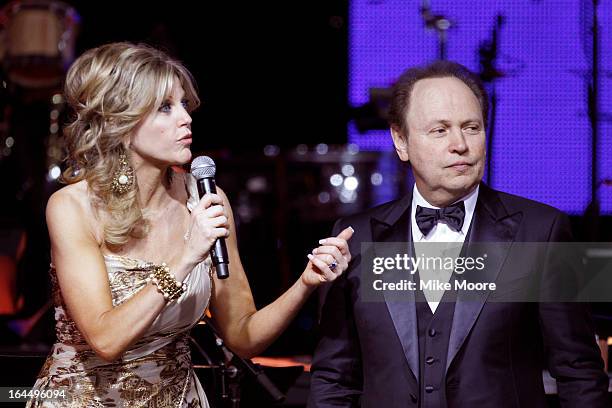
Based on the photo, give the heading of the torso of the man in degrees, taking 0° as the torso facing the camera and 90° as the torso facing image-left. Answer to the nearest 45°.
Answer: approximately 0°

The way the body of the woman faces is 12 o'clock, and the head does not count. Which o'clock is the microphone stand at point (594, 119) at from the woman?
The microphone stand is roughly at 9 o'clock from the woman.

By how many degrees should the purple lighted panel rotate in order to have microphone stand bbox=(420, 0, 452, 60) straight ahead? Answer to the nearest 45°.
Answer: approximately 45° to its right

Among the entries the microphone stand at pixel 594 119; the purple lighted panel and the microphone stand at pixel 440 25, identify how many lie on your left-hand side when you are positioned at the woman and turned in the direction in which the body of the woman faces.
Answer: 3

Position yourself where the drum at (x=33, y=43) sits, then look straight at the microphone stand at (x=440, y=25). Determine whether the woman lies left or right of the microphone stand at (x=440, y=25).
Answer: right

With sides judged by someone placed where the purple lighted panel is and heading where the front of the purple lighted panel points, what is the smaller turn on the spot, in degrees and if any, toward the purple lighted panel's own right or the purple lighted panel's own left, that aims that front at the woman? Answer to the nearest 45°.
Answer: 0° — it already faces them

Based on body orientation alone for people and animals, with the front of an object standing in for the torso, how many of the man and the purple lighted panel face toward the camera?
2

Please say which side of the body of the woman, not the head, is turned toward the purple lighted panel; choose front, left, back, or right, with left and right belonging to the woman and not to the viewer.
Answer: left

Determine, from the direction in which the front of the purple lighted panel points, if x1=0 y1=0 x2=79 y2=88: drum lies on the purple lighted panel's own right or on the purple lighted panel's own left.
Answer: on the purple lighted panel's own right

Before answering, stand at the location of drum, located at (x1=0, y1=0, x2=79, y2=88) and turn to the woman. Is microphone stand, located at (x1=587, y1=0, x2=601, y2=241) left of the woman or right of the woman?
left

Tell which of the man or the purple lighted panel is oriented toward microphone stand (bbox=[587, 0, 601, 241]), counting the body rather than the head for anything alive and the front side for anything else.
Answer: the purple lighted panel

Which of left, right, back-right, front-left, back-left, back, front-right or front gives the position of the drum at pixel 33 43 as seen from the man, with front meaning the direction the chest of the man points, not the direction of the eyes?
back-right

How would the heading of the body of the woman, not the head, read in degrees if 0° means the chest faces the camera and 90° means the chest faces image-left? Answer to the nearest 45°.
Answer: approximately 315°

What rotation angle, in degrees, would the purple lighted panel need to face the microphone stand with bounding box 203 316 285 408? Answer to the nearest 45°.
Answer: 0° — it already faces it
